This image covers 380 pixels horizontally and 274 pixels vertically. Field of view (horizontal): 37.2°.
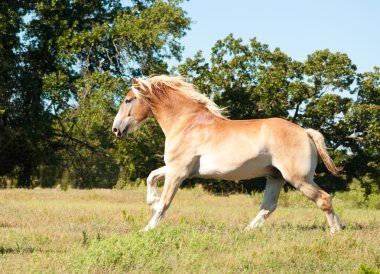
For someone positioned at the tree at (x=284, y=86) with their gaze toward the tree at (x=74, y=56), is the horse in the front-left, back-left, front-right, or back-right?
front-left

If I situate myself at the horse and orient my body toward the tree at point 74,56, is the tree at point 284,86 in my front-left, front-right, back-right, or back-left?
front-right

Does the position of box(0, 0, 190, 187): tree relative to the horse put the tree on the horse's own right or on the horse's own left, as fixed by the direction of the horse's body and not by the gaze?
on the horse's own right

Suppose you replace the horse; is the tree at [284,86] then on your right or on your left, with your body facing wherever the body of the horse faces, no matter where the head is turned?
on your right

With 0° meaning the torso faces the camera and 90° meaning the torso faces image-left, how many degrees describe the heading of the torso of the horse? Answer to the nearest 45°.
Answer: approximately 90°

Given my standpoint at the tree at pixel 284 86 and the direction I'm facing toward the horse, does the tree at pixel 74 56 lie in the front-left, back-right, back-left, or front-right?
front-right
